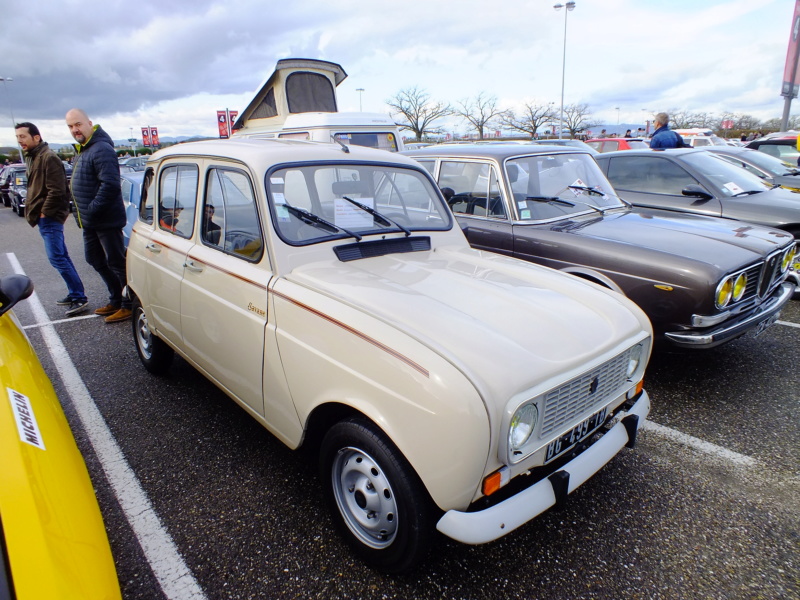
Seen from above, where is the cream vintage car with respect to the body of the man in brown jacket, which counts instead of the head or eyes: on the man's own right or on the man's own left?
on the man's own left

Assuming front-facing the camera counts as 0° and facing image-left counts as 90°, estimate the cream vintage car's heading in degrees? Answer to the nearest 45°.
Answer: approximately 315°

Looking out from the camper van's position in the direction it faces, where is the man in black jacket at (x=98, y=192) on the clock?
The man in black jacket is roughly at 2 o'clock from the camper van.

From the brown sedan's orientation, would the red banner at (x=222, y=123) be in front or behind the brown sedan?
behind
